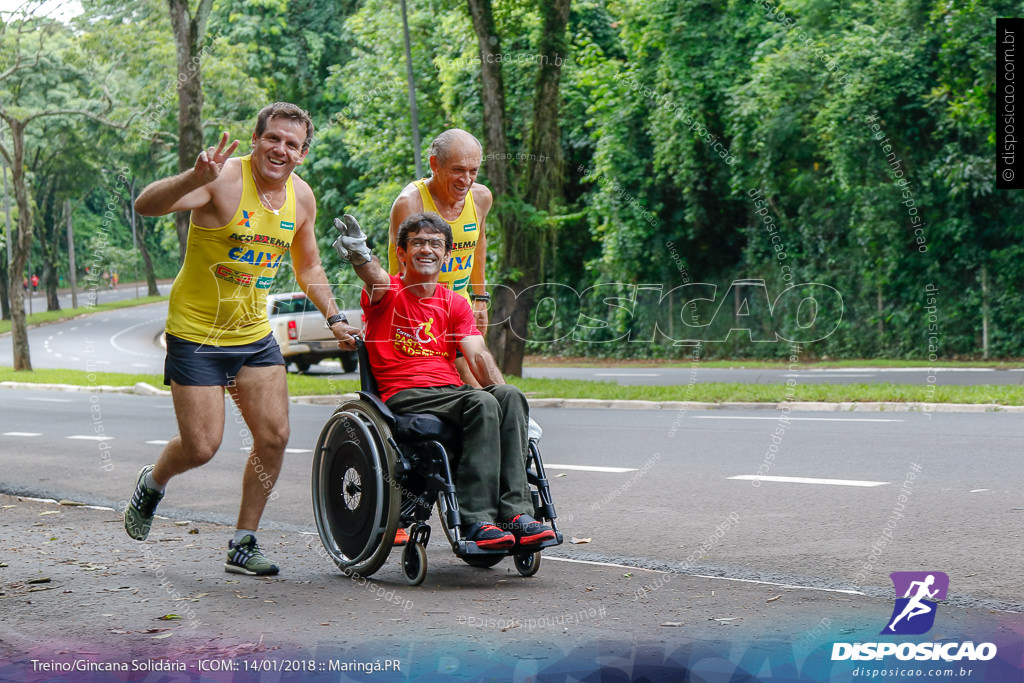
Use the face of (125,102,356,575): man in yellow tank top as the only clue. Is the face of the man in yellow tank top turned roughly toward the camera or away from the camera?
toward the camera

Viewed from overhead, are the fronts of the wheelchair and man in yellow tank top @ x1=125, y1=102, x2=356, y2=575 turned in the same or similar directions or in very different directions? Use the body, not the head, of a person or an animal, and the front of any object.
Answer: same or similar directions

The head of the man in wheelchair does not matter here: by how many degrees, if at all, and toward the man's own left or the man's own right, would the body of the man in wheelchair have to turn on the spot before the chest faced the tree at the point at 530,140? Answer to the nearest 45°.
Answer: approximately 135° to the man's own left

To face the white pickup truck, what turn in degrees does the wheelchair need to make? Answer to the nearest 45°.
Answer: approximately 135° to its left

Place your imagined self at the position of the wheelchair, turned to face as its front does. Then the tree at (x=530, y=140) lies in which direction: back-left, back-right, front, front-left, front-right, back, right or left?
back-left

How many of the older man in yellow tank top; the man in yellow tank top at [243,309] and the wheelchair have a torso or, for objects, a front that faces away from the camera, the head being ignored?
0

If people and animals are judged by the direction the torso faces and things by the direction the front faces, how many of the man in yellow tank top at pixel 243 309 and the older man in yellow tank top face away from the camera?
0

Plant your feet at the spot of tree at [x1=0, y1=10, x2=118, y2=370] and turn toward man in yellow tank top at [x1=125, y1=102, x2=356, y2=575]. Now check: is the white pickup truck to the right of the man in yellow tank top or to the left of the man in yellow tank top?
left

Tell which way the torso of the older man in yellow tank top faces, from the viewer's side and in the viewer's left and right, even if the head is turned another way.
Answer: facing the viewer and to the right of the viewer
